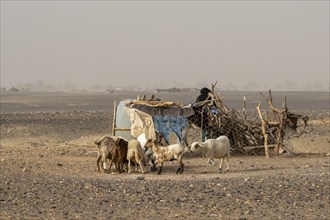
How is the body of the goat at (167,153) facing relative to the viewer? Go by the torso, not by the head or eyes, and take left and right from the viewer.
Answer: facing to the left of the viewer

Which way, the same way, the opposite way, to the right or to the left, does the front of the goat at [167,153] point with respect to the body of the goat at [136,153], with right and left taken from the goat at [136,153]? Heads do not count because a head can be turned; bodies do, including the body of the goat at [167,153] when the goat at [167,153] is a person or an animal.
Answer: to the left

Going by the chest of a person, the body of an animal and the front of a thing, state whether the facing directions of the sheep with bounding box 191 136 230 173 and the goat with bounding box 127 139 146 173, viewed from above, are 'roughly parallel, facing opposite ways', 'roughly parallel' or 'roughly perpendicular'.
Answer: roughly perpendicular

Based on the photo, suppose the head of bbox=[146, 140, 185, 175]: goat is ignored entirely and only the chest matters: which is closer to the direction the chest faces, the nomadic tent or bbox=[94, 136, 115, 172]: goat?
the goat

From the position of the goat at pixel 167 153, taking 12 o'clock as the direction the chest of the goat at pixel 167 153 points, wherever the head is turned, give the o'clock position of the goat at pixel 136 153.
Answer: the goat at pixel 136 153 is roughly at 12 o'clock from the goat at pixel 167 153.

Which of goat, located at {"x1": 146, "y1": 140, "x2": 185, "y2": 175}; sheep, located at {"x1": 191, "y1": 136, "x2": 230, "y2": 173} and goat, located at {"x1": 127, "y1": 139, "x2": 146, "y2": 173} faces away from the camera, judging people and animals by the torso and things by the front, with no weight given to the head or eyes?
goat, located at {"x1": 127, "y1": 139, "x2": 146, "y2": 173}

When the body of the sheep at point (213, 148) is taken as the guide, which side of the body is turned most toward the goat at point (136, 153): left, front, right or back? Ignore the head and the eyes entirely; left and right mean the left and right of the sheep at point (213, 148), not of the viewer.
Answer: front

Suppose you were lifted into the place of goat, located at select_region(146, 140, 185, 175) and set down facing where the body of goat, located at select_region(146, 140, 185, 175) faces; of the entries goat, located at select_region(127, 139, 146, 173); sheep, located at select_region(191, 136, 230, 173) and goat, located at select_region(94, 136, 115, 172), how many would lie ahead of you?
2

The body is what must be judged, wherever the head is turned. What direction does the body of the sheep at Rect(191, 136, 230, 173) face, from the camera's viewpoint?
to the viewer's left

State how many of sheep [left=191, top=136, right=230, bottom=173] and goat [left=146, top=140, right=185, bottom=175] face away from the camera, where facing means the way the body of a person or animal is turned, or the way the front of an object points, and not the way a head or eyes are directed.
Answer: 0

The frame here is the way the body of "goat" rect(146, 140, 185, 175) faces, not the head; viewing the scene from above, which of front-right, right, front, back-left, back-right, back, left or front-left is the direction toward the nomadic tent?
right

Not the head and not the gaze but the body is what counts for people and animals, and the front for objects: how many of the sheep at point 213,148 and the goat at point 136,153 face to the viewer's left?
1

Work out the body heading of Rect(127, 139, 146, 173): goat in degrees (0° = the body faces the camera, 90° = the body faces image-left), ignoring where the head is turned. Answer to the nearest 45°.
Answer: approximately 180°
